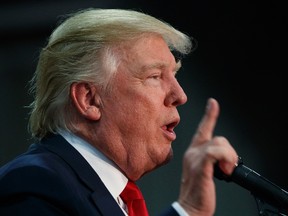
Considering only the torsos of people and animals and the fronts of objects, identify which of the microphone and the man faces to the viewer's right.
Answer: the man

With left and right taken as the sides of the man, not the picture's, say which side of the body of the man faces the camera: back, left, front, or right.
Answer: right

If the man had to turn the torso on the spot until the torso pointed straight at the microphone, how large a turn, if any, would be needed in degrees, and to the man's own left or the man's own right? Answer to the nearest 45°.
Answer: approximately 45° to the man's own right

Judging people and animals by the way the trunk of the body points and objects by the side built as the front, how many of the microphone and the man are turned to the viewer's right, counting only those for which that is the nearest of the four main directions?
1

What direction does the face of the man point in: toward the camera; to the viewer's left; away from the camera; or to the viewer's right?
to the viewer's right

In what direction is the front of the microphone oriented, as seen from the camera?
facing to the left of the viewer

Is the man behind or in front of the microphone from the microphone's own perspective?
in front

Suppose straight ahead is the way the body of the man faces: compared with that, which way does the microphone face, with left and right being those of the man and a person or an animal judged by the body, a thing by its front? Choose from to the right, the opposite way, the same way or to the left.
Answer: the opposite way
